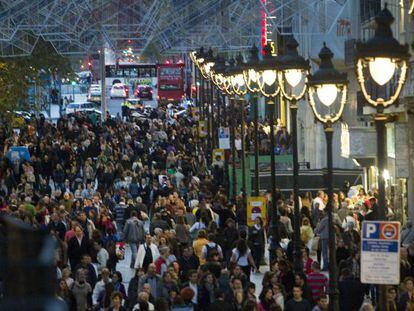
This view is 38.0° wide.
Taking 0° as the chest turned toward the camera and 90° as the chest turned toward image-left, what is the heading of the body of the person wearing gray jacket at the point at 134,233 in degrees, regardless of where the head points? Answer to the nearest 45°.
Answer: approximately 180°

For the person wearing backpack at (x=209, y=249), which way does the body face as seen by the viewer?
away from the camera

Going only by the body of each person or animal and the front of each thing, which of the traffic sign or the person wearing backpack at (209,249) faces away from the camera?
the person wearing backpack

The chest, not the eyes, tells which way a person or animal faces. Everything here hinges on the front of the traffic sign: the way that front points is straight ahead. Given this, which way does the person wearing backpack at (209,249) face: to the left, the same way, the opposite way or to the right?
the opposite way

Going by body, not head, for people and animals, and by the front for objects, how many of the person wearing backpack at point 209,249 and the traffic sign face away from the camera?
1
